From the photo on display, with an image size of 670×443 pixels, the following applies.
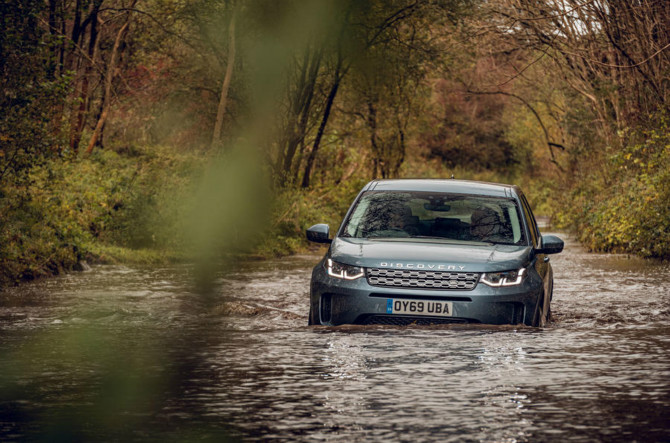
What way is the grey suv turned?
toward the camera

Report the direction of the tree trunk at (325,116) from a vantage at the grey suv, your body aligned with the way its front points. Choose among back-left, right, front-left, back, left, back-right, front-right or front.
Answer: back

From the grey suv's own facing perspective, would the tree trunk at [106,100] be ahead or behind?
behind
